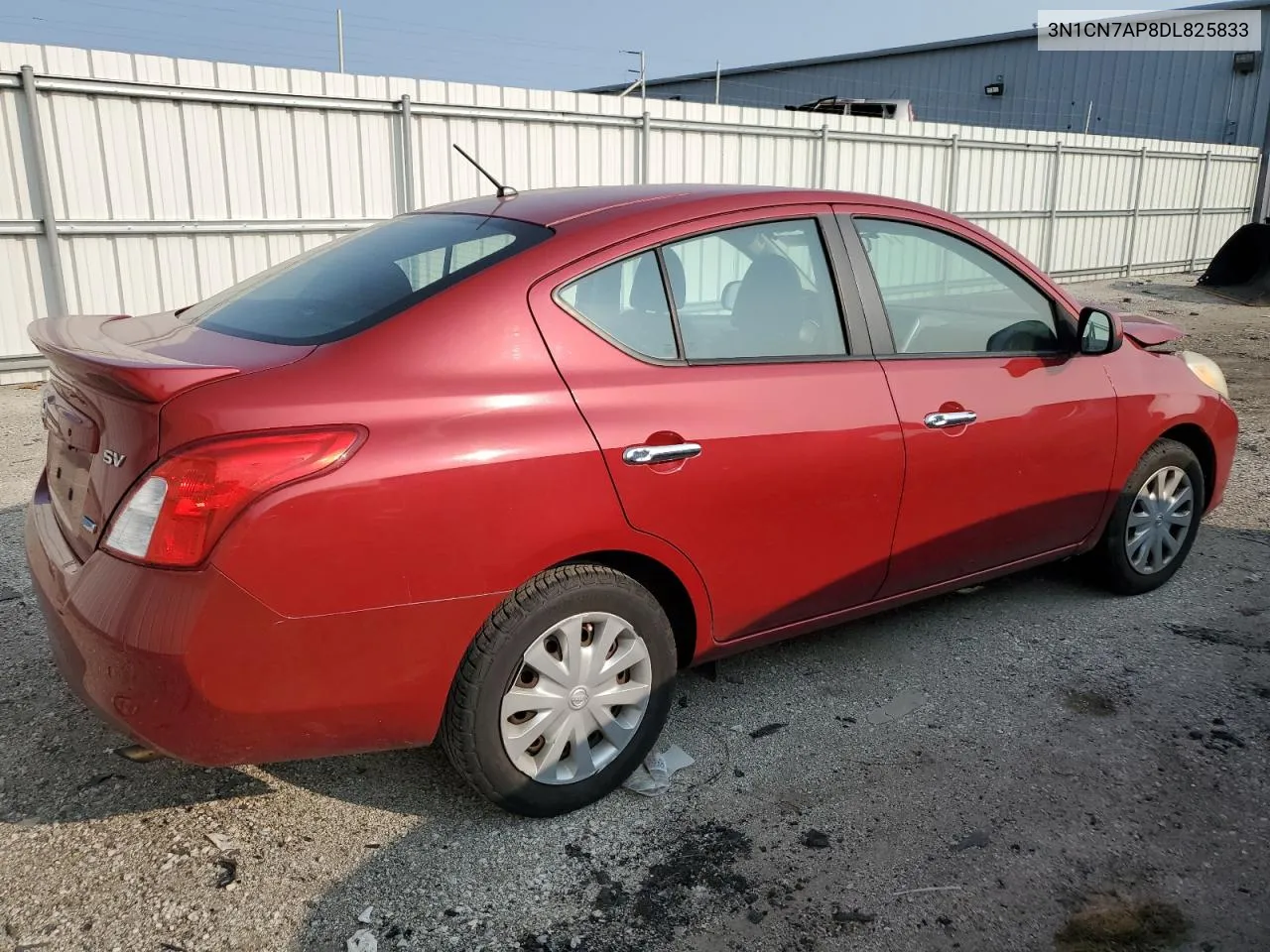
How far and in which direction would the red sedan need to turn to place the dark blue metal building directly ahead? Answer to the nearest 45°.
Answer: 0° — it already faces it

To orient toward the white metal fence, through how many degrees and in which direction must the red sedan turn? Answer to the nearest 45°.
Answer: approximately 90° to its left

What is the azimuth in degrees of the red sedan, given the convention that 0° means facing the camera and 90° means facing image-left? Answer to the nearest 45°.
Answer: approximately 225°

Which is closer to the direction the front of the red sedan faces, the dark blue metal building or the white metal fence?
the dark blue metal building
